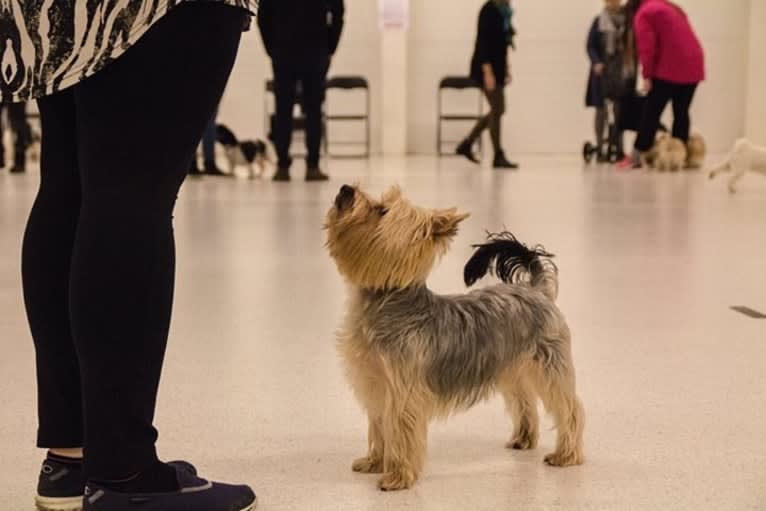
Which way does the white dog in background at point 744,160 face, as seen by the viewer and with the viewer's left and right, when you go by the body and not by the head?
facing to the right of the viewer

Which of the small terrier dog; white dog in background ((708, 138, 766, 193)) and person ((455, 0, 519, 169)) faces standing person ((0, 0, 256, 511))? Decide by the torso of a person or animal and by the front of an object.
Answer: the small terrier dog

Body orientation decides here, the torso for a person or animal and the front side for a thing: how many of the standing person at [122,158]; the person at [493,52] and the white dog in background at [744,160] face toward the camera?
0

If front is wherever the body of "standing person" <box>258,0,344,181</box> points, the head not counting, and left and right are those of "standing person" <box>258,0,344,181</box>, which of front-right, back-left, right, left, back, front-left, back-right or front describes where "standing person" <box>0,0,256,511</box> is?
front

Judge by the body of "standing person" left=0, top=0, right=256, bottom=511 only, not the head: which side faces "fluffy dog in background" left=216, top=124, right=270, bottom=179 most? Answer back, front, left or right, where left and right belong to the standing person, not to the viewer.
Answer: left

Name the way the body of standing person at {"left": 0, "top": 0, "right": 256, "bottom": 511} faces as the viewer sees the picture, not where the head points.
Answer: to the viewer's right

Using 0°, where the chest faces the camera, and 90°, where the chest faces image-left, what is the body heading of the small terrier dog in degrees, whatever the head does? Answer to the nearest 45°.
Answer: approximately 45°
